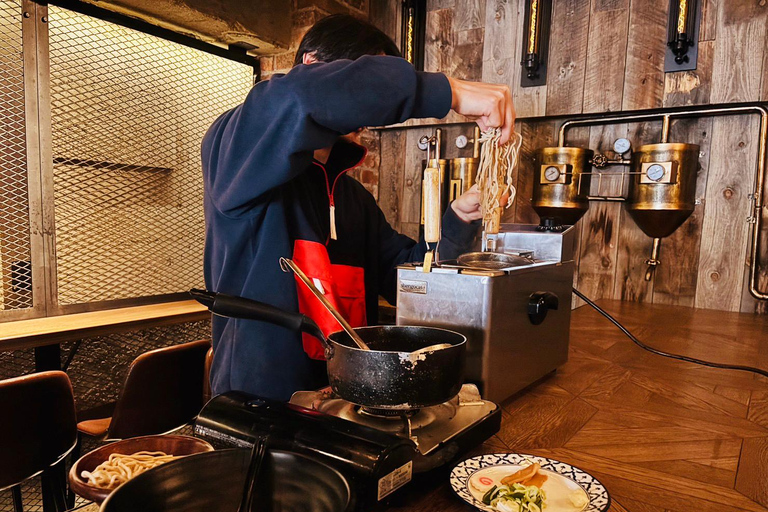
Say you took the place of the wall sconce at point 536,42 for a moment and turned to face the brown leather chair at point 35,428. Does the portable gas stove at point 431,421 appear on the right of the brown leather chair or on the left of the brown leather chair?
left

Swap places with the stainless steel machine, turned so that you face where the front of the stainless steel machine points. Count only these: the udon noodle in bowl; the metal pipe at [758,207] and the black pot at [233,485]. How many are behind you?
1

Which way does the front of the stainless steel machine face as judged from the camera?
facing the viewer and to the left of the viewer

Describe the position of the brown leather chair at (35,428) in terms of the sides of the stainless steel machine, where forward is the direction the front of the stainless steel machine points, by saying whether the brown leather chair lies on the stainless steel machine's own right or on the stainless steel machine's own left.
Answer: on the stainless steel machine's own right
